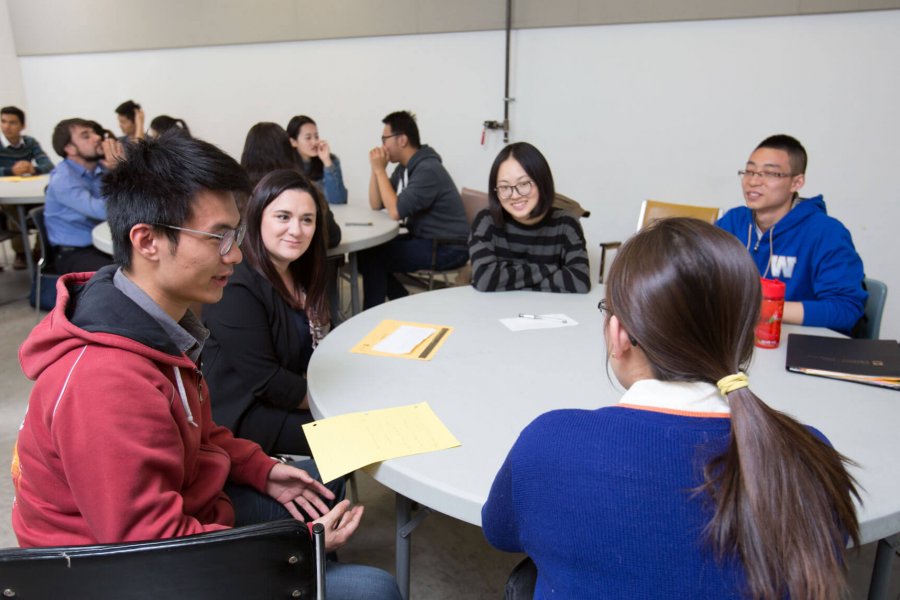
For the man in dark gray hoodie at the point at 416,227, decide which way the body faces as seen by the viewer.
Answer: to the viewer's left

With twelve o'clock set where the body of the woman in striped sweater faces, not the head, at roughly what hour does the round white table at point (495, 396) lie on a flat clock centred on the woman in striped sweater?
The round white table is roughly at 12 o'clock from the woman in striped sweater.

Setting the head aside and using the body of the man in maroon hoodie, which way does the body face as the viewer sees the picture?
to the viewer's right

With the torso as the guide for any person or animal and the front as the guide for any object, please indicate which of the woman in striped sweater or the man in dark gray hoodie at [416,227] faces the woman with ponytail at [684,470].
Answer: the woman in striped sweater

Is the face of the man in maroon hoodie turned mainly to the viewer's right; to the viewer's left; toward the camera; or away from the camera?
to the viewer's right

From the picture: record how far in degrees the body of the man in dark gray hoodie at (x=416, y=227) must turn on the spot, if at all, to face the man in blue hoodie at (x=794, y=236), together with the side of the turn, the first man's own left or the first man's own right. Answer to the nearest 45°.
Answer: approximately 135° to the first man's own left

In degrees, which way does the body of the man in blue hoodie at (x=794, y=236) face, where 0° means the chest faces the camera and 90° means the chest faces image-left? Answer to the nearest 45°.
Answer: approximately 45°
